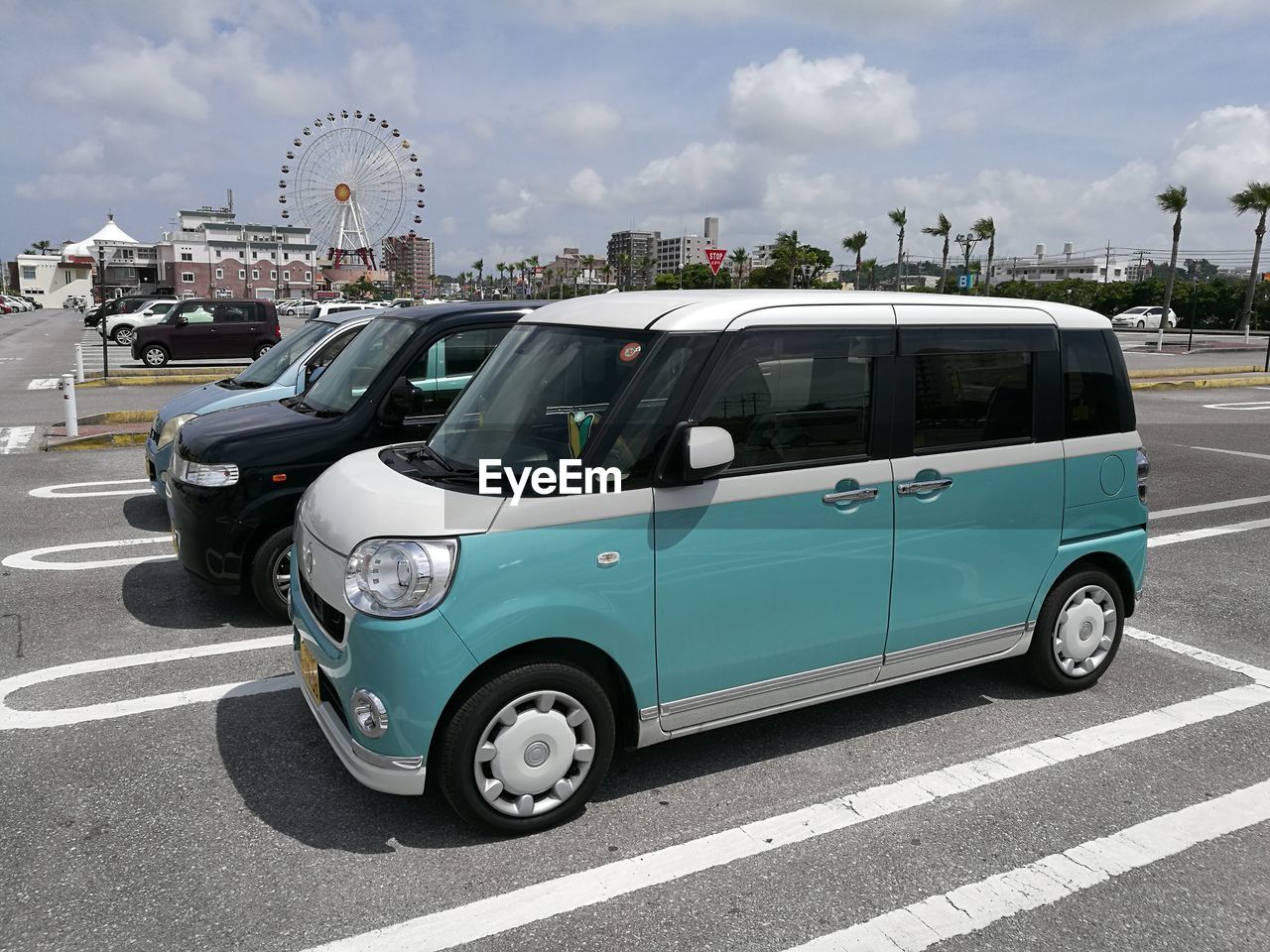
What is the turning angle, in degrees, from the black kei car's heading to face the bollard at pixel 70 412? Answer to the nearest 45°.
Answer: approximately 135° to its right

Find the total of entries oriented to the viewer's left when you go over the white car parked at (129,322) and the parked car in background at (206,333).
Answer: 2

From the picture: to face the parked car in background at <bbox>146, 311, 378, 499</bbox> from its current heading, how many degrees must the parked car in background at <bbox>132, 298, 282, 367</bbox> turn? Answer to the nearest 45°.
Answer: approximately 90° to its left

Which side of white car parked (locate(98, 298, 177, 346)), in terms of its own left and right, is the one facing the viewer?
left

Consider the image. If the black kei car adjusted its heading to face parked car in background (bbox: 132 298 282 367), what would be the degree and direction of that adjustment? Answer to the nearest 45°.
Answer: approximately 135° to its right

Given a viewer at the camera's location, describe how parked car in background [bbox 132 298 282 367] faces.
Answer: facing to the left of the viewer

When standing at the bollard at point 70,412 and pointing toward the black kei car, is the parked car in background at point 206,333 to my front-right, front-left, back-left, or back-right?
back-left

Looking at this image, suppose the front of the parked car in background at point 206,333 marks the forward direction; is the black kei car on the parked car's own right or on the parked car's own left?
on the parked car's own left

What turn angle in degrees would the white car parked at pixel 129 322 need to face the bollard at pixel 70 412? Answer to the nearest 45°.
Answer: approximately 90° to its left

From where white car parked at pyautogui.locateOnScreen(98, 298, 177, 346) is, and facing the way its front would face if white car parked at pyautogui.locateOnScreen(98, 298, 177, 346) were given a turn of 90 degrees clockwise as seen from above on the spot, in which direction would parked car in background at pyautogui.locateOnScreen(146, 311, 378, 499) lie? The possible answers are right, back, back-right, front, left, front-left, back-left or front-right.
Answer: back
